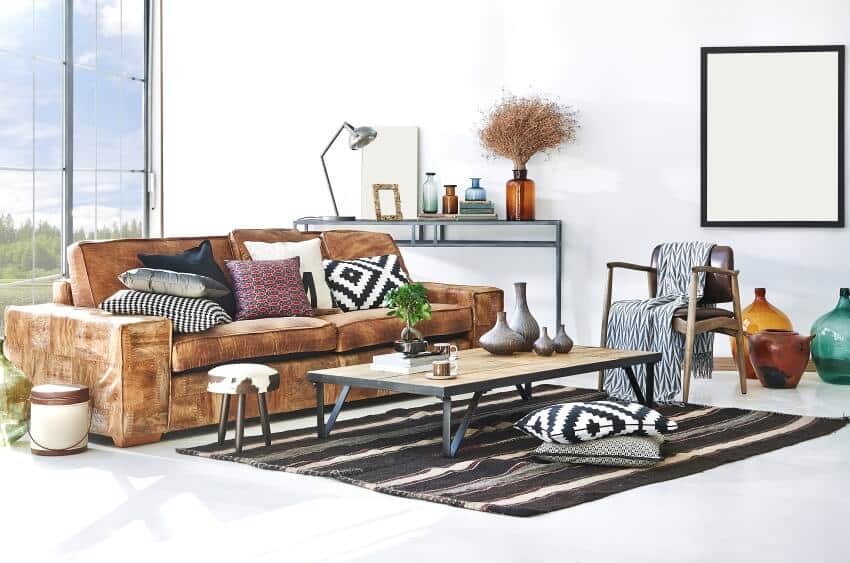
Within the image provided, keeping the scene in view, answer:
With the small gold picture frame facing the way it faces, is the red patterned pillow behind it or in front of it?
in front

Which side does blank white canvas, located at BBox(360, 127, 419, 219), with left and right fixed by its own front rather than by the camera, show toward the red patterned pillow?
front

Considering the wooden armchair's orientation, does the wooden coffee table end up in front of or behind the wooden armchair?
in front

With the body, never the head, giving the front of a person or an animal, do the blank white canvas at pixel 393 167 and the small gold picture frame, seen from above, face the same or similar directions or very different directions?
same or similar directions

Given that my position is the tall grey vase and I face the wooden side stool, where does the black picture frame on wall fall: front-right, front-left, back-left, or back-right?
back-right

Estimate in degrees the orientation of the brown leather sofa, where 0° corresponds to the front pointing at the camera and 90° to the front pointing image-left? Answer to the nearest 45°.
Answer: approximately 315°

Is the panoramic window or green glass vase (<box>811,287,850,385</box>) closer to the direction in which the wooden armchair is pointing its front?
the panoramic window

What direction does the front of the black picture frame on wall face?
toward the camera

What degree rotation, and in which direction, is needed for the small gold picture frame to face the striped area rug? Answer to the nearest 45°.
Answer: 0° — it already faces it

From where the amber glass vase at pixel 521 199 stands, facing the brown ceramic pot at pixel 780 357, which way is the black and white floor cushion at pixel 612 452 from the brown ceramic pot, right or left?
right

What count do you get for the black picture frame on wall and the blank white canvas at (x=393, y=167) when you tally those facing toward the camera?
2

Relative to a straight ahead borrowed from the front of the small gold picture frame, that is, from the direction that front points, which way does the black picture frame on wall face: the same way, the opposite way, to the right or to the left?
the same way

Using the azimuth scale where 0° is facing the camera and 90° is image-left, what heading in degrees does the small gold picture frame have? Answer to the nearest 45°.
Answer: approximately 0°

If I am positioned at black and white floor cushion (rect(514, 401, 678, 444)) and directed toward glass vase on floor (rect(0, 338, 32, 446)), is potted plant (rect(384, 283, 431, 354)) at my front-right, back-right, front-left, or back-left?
front-right

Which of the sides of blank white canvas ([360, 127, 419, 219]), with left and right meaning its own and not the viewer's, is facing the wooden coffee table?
front

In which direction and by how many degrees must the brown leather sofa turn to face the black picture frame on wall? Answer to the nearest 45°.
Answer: approximately 90° to its left

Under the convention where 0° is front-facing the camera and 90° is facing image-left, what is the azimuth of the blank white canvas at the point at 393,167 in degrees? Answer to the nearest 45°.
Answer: approximately 0°

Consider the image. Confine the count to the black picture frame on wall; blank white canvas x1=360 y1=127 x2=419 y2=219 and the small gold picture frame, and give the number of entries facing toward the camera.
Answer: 3

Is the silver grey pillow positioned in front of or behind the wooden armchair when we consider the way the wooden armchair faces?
in front
